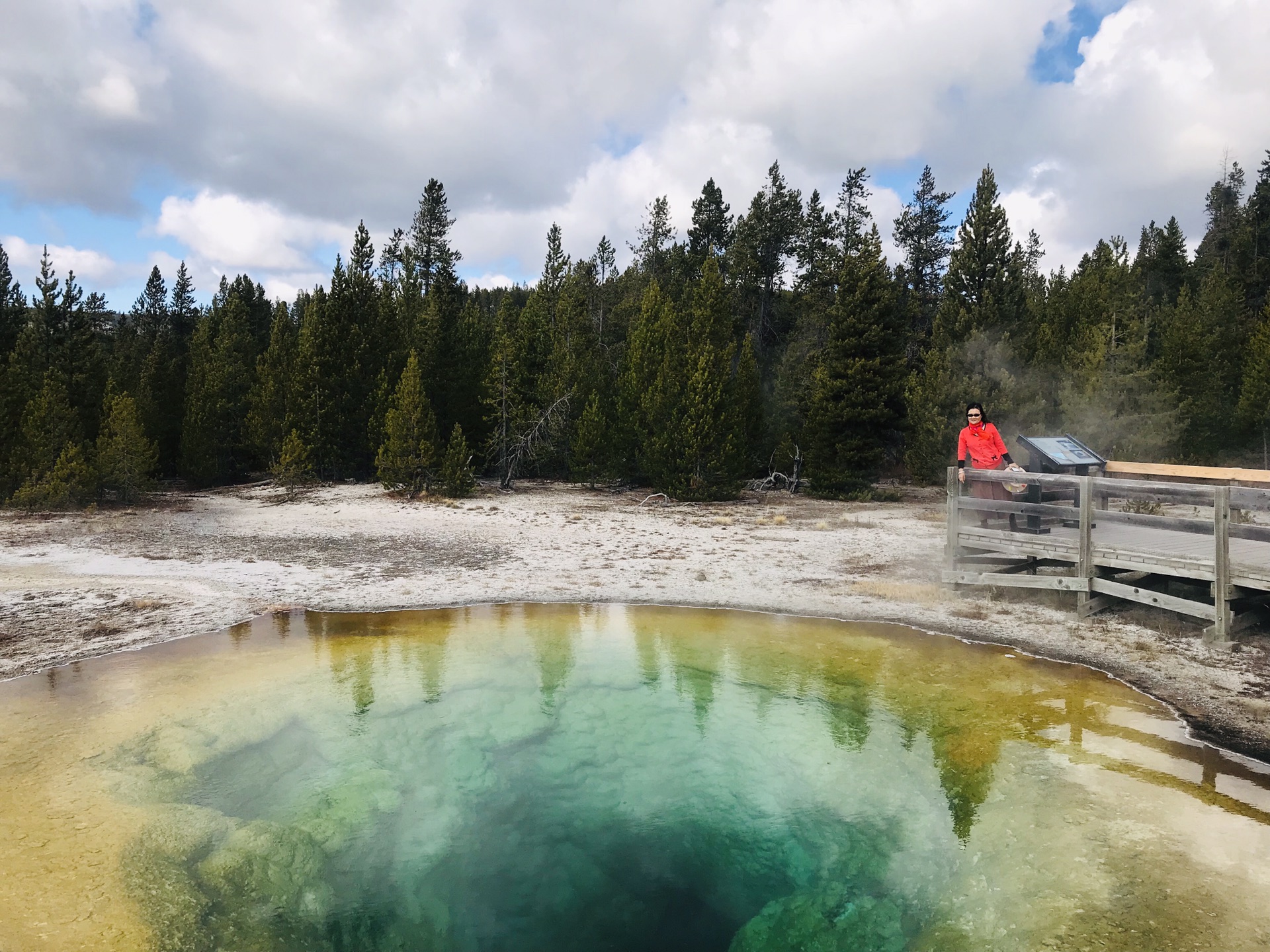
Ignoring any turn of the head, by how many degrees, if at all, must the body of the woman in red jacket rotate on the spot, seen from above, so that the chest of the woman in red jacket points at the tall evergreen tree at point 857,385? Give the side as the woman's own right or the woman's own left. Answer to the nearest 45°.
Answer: approximately 180°

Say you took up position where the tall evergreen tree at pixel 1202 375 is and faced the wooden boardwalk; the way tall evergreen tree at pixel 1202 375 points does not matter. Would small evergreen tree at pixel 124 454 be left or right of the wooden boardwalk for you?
right

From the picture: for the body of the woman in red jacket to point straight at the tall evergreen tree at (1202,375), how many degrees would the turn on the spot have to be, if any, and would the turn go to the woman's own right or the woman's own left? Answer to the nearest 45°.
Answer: approximately 180°

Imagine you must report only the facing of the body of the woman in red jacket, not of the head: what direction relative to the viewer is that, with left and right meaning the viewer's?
facing the viewer

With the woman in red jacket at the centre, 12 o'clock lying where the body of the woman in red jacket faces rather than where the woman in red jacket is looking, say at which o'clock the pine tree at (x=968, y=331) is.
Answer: The pine tree is roughly at 6 o'clock from the woman in red jacket.

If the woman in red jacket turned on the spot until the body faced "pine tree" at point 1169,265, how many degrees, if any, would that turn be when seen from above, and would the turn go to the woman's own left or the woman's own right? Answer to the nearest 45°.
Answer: approximately 180°

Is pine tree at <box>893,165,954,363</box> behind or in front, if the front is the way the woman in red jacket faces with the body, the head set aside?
behind

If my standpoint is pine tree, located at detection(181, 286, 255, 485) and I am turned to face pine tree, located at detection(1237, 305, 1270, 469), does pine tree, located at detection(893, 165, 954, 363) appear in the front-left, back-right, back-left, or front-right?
front-left

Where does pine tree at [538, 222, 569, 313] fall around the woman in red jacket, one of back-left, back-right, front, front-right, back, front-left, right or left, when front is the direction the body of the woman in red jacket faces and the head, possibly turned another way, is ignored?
back-right

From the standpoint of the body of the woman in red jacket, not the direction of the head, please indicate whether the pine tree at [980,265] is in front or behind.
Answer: behind

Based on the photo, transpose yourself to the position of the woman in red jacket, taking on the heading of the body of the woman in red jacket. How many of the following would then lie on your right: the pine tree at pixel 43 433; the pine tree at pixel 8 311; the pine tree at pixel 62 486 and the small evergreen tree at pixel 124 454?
4

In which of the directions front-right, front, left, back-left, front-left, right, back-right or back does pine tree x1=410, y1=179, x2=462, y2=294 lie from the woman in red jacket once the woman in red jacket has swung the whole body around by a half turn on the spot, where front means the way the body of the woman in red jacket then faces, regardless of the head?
front-left

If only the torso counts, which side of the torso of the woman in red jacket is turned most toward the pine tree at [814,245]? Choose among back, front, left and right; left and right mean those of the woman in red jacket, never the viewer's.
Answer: back

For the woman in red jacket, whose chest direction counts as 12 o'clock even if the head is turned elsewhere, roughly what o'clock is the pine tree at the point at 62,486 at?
The pine tree is roughly at 3 o'clock from the woman in red jacket.

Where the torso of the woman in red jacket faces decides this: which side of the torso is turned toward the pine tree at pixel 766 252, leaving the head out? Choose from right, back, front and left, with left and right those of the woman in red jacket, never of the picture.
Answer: back

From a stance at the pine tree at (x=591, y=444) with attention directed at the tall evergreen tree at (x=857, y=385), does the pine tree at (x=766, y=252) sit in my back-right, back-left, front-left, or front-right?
front-left

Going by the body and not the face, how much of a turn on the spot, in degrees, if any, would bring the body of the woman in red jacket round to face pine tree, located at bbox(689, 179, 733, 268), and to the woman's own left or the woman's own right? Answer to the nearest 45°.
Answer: approximately 135° to the woman's own right
